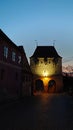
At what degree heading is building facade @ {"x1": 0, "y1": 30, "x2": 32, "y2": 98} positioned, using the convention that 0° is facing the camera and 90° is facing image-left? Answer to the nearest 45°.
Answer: approximately 315°
